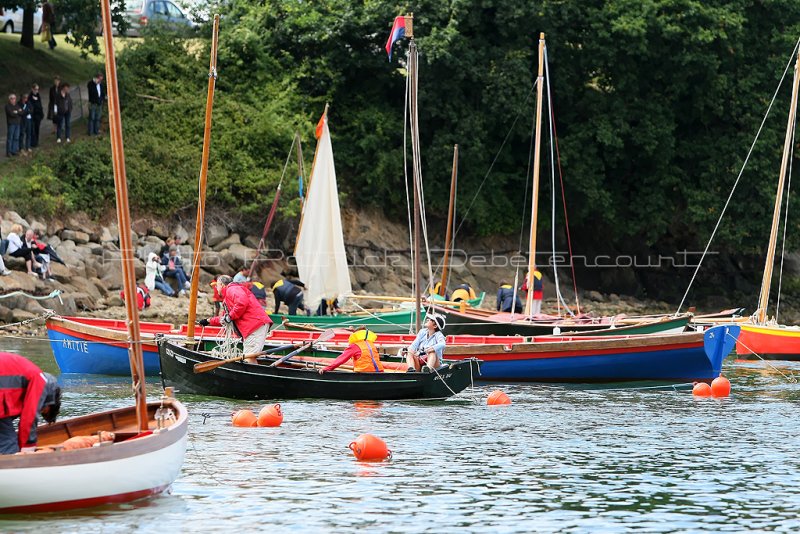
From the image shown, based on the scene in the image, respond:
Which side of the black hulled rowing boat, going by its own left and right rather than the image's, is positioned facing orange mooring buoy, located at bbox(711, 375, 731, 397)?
back

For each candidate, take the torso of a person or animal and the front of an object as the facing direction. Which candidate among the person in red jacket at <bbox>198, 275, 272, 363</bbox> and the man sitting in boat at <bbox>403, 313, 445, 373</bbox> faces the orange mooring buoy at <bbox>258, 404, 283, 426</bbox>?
the man sitting in boat

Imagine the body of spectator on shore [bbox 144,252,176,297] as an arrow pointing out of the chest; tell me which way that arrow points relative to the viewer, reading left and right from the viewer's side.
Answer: facing the viewer and to the right of the viewer

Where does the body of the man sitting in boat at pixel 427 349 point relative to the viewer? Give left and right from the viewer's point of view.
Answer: facing the viewer and to the left of the viewer

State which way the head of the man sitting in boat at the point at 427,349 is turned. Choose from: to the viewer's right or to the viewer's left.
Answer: to the viewer's left

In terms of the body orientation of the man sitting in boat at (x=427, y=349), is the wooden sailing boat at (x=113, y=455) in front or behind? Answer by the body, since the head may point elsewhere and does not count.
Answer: in front

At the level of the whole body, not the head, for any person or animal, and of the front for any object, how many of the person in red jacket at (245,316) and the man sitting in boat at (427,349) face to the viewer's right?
0

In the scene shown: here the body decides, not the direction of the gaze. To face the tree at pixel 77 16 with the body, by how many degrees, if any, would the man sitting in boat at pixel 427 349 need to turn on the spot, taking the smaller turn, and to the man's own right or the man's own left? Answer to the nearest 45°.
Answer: approximately 90° to the man's own right

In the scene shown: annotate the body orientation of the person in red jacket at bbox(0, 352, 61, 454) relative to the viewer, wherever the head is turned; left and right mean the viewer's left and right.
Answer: facing to the right of the viewer

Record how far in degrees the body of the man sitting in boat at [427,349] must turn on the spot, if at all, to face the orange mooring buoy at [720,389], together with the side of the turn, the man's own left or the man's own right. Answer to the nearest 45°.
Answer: approximately 135° to the man's own left

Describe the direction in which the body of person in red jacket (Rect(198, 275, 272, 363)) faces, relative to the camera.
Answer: to the viewer's left

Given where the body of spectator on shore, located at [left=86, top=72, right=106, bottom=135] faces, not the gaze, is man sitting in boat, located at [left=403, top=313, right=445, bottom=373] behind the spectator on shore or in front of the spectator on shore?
in front

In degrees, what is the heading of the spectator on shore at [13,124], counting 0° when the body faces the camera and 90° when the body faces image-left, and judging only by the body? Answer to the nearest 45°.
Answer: approximately 315°

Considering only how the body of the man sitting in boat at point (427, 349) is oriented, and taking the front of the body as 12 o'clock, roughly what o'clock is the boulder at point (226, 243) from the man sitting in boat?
The boulder is roughly at 4 o'clock from the man sitting in boat.
